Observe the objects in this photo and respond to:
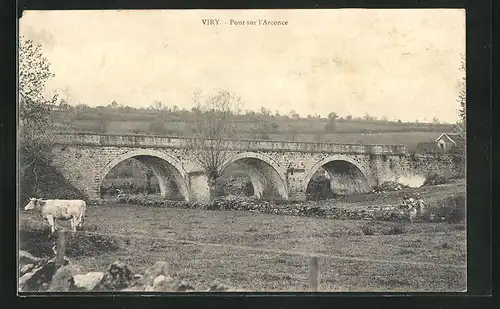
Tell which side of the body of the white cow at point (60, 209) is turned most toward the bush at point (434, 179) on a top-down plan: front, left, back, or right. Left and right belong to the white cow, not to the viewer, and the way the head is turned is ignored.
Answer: back

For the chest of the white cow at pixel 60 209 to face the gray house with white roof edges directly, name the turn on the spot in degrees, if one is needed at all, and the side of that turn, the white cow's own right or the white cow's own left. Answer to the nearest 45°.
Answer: approximately 180°

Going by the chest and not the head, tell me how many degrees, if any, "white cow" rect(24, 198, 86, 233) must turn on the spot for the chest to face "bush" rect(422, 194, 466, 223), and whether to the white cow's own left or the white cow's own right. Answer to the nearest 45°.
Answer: approximately 180°

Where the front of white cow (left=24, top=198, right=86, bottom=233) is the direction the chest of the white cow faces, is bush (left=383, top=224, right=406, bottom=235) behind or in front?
behind

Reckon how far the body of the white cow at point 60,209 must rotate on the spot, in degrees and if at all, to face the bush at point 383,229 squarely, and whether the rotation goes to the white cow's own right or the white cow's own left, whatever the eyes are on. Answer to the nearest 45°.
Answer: approximately 180°

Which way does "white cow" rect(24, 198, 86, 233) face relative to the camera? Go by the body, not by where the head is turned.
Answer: to the viewer's left
